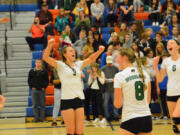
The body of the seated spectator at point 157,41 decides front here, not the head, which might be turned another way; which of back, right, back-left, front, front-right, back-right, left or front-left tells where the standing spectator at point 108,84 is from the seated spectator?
front-right

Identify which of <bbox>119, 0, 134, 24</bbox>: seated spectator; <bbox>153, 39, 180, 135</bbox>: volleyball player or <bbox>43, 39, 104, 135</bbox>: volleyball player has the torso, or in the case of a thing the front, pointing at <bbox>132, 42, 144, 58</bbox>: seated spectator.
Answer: <bbox>119, 0, 134, 24</bbox>: seated spectator

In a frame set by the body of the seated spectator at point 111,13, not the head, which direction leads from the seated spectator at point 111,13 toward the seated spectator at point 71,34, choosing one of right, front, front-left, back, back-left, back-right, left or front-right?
front-right

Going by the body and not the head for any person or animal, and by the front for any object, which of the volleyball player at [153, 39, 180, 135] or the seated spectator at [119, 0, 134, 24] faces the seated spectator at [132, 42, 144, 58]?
the seated spectator at [119, 0, 134, 24]

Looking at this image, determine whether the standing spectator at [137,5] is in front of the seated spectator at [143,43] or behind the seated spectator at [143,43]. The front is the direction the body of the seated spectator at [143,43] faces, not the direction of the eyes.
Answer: behind

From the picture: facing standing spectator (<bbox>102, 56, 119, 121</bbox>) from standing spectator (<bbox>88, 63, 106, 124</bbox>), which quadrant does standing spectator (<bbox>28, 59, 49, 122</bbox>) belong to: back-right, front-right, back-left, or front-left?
back-left

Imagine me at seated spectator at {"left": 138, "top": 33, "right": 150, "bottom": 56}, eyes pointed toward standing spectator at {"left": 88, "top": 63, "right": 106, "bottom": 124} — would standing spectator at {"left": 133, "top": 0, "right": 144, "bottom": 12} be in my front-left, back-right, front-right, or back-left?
back-right

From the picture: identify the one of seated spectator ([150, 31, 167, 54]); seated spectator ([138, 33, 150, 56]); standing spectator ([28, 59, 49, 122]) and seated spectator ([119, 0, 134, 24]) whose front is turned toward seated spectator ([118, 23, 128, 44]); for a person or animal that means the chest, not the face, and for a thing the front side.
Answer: seated spectator ([119, 0, 134, 24])

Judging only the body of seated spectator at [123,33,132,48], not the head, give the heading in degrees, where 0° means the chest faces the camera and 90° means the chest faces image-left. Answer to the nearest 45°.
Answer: approximately 0°

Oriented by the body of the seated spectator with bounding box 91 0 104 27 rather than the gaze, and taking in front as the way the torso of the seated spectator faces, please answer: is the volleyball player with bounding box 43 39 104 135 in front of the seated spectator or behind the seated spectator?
in front

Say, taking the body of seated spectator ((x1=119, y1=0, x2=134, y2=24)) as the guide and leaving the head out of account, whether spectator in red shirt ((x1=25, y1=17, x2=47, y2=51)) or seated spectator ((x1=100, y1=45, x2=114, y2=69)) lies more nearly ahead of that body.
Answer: the seated spectator
